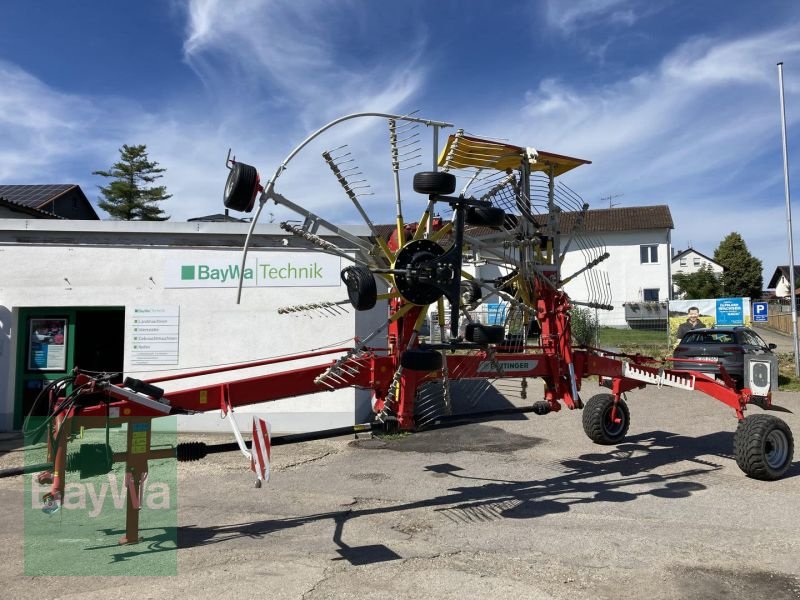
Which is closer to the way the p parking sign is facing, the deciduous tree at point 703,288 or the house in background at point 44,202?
the house in background

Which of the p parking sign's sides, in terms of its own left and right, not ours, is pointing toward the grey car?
front

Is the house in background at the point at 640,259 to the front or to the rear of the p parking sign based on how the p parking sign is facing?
to the rear

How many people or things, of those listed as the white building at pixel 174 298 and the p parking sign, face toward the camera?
2

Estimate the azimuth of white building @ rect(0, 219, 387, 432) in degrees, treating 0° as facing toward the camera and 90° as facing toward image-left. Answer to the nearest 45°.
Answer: approximately 0°

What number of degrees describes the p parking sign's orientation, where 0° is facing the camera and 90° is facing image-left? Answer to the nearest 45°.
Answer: approximately 0°

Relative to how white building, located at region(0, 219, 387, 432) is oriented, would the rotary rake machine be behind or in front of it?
in front

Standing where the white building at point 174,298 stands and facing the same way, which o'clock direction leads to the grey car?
The grey car is roughly at 9 o'clock from the white building.

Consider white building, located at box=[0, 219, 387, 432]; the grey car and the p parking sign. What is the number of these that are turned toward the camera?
2
